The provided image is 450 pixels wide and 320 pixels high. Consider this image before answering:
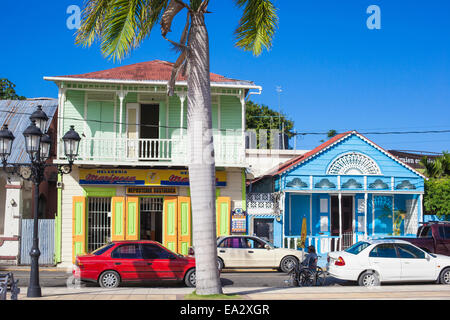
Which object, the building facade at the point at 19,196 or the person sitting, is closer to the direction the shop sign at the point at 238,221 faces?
the person sitting

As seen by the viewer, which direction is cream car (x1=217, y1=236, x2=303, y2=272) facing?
to the viewer's right

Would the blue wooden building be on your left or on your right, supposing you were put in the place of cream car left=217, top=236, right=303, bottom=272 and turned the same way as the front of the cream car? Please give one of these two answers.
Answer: on your left

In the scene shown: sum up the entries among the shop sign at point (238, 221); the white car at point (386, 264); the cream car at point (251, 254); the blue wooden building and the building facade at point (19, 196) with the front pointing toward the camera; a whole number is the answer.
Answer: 3

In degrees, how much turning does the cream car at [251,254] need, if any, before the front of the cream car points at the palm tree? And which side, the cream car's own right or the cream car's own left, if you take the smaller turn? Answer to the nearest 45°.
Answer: approximately 90° to the cream car's own right

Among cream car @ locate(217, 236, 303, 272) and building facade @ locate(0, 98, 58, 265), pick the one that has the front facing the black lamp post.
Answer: the building facade

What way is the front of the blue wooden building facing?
toward the camera

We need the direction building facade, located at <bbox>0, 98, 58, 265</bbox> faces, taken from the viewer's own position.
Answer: facing the viewer

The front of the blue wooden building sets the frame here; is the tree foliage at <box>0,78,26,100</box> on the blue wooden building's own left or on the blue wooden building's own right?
on the blue wooden building's own right

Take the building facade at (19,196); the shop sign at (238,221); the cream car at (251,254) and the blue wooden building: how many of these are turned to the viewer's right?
1

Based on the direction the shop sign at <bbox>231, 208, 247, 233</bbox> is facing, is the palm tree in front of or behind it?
in front

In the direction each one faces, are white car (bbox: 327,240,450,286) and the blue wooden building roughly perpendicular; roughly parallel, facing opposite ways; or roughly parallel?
roughly perpendicular

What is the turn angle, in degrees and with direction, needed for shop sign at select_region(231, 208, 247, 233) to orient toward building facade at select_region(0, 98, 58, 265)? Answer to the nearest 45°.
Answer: approximately 90° to its right
